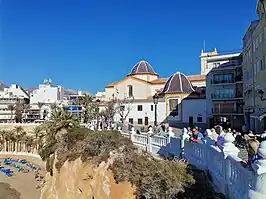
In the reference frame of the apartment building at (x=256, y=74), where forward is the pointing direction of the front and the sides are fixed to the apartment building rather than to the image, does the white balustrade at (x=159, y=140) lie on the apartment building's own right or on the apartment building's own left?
on the apartment building's own left

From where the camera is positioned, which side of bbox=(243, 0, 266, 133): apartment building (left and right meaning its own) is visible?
left

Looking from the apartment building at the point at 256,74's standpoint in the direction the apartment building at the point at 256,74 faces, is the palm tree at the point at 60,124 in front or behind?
in front

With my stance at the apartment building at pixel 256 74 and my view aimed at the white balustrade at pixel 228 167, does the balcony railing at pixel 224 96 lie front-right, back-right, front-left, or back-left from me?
back-right

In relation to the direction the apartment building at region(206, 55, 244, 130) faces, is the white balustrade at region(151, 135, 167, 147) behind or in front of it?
in front

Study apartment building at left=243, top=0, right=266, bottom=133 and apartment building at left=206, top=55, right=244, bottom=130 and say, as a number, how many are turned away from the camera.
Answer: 0

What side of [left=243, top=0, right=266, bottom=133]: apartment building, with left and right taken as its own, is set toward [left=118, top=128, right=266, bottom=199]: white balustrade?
left

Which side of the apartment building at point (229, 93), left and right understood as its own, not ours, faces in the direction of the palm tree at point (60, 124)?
front

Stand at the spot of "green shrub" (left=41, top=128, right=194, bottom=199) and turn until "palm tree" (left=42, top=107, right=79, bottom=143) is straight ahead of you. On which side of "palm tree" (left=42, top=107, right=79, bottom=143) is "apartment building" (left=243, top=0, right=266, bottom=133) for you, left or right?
right

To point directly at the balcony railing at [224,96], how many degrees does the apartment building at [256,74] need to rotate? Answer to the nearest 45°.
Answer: approximately 90° to its right

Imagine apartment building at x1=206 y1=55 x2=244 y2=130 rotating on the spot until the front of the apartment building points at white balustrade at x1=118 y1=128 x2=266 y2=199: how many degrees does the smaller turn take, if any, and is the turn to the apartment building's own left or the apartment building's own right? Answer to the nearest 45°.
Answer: approximately 45° to the apartment building's own left

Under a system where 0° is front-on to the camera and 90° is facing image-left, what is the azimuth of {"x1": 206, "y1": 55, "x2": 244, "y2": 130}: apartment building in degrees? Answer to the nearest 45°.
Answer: approximately 45°
